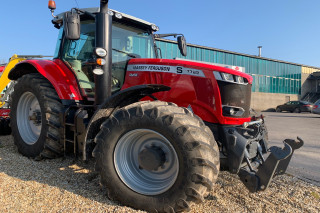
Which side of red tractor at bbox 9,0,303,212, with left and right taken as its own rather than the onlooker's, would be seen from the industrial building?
left

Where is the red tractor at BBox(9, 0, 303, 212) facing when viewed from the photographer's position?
facing the viewer and to the right of the viewer
